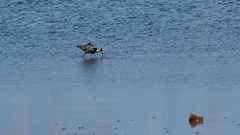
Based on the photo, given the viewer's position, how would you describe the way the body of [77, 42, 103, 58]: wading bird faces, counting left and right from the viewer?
facing to the right of the viewer

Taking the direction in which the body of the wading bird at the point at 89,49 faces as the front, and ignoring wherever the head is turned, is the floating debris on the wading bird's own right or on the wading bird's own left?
on the wading bird's own right
